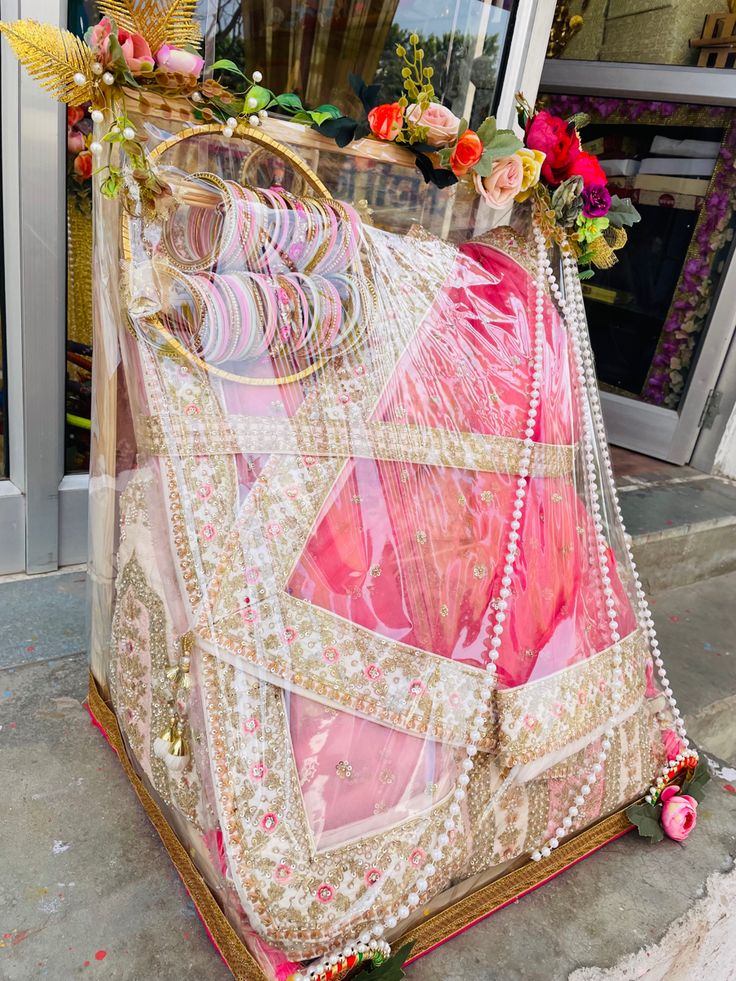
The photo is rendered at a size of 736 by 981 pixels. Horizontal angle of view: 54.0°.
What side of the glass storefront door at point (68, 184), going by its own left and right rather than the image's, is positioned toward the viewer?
front

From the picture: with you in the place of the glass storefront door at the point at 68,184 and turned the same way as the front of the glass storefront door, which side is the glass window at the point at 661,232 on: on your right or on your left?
on your left

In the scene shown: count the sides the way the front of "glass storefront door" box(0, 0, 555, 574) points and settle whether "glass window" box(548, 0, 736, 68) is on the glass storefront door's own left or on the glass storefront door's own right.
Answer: on the glass storefront door's own left

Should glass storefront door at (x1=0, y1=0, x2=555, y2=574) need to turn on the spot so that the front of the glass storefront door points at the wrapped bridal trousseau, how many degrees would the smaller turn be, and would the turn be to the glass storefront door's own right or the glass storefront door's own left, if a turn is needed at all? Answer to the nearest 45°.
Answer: approximately 45° to the glass storefront door's own left

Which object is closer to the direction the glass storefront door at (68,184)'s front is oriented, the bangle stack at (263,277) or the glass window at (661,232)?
the bangle stack

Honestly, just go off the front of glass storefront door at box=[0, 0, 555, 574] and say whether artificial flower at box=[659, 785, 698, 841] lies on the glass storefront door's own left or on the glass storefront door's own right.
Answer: on the glass storefront door's own left

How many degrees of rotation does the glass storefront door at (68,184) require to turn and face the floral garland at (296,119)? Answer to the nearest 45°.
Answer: approximately 45° to its left

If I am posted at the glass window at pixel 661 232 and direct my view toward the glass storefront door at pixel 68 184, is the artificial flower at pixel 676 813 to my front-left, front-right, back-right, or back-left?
front-left

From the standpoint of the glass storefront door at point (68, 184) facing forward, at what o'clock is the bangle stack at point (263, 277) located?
The bangle stack is roughly at 11 o'clock from the glass storefront door.
